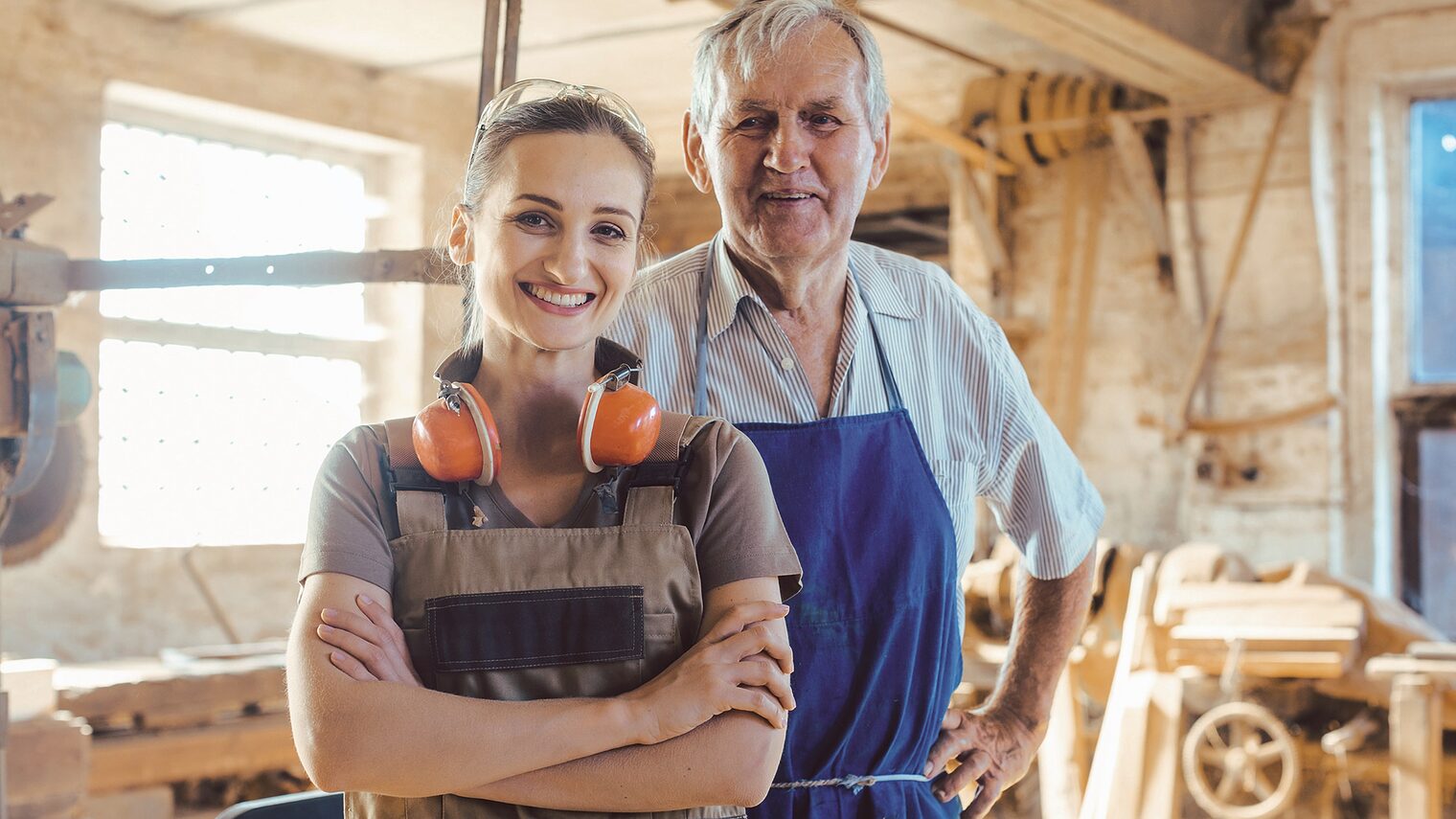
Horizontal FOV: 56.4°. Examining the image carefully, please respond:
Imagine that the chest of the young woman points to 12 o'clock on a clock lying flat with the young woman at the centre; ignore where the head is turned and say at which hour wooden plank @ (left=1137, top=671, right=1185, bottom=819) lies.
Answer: The wooden plank is roughly at 7 o'clock from the young woman.

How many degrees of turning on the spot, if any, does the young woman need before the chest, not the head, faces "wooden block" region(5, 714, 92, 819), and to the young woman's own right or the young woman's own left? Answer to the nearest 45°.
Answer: approximately 135° to the young woman's own right

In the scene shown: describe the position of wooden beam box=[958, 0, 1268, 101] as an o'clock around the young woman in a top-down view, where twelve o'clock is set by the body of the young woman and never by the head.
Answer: The wooden beam is roughly at 7 o'clock from the young woman.

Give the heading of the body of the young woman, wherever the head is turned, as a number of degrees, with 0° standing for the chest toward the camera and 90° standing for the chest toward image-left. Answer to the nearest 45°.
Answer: approximately 0°

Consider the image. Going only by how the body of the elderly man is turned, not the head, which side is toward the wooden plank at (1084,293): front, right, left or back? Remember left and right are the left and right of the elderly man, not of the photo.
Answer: back

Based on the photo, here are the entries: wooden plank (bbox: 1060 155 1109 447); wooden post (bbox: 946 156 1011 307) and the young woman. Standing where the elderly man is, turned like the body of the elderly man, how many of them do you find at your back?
2

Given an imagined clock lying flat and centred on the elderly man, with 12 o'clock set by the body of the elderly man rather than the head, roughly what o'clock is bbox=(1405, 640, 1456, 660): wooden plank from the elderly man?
The wooden plank is roughly at 7 o'clock from the elderly man.

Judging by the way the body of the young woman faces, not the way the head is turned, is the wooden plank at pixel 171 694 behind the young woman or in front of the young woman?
behind

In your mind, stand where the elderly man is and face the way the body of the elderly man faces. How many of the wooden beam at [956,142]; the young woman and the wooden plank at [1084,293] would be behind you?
2

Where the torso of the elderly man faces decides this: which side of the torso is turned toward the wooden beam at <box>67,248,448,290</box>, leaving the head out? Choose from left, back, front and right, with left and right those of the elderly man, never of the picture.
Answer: right
